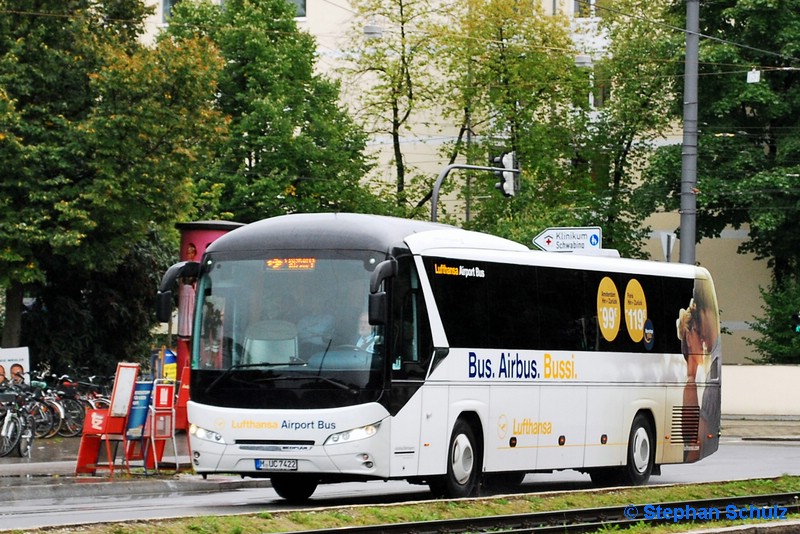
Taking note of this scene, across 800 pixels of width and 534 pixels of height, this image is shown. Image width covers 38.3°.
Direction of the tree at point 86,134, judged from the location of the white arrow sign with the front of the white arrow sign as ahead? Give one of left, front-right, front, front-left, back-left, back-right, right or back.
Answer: right

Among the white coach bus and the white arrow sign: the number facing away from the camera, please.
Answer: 0

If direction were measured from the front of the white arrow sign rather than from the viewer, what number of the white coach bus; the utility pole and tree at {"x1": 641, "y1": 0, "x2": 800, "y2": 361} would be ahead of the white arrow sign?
1

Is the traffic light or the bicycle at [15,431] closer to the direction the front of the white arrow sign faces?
the bicycle

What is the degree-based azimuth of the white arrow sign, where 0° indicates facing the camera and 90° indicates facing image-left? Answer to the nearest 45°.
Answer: approximately 0°

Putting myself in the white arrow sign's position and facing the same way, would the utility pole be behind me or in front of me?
behind

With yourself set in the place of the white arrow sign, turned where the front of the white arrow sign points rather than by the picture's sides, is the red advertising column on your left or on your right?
on your right

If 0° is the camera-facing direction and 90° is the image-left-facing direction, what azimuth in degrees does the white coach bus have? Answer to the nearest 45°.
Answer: approximately 45°

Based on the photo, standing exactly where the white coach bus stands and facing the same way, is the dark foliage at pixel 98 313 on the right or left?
on its right

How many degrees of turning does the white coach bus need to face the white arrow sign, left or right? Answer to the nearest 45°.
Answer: approximately 135° to its right
